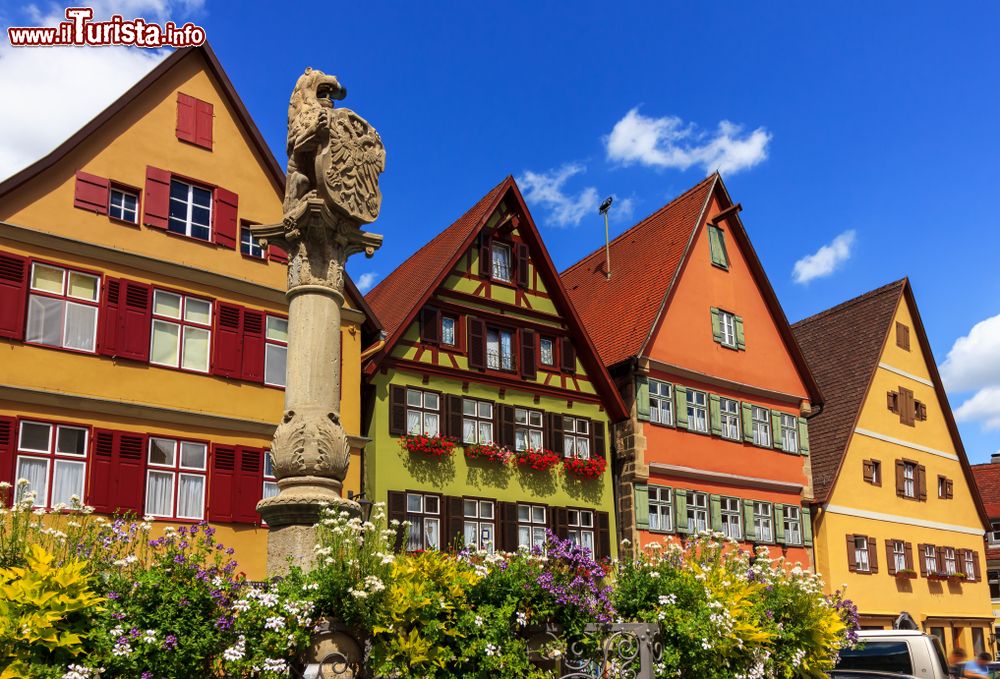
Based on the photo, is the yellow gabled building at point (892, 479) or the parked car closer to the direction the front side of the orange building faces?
the parked car

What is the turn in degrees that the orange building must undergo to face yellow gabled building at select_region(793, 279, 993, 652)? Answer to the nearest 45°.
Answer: approximately 90° to its left

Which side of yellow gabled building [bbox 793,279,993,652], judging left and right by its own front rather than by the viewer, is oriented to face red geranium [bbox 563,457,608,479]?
right

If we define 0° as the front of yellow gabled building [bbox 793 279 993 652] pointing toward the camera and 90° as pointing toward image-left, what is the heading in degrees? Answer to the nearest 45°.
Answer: approximately 315°

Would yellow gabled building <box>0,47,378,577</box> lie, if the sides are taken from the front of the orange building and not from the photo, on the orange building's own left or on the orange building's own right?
on the orange building's own right

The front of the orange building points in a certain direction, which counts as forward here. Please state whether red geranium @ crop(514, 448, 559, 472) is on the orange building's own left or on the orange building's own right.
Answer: on the orange building's own right

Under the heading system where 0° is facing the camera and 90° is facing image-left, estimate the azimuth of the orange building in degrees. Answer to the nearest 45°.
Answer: approximately 315°

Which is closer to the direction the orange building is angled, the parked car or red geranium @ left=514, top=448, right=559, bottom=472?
the parked car

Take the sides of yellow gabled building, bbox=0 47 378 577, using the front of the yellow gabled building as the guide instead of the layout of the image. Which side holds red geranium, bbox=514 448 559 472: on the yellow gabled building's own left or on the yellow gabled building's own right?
on the yellow gabled building's own left

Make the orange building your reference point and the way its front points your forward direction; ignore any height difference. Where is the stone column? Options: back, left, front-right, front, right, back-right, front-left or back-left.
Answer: front-right

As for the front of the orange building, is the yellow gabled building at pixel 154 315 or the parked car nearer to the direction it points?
the parked car
